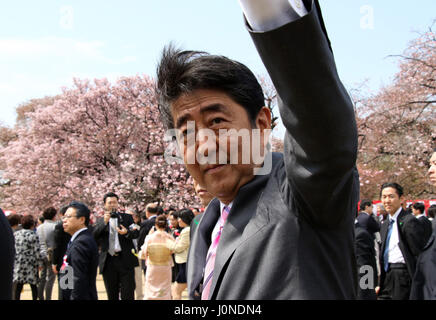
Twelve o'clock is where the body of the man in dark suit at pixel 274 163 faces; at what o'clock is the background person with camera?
The background person with camera is roughly at 4 o'clock from the man in dark suit.

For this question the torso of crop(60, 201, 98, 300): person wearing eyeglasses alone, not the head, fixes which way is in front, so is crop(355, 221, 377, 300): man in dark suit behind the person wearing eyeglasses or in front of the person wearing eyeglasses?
behind

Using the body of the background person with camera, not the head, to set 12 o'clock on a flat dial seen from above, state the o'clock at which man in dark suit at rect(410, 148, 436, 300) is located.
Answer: The man in dark suit is roughly at 11 o'clock from the background person with camera.

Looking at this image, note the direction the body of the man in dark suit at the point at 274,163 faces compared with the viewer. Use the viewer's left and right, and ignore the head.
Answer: facing the viewer and to the left of the viewer

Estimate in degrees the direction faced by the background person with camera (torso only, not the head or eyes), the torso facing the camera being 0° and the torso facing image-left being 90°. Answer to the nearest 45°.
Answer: approximately 0°

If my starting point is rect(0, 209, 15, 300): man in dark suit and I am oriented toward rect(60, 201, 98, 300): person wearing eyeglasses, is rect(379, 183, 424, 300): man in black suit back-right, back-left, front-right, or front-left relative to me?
front-right

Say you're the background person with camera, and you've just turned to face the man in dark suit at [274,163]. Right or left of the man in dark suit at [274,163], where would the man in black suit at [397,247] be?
left
